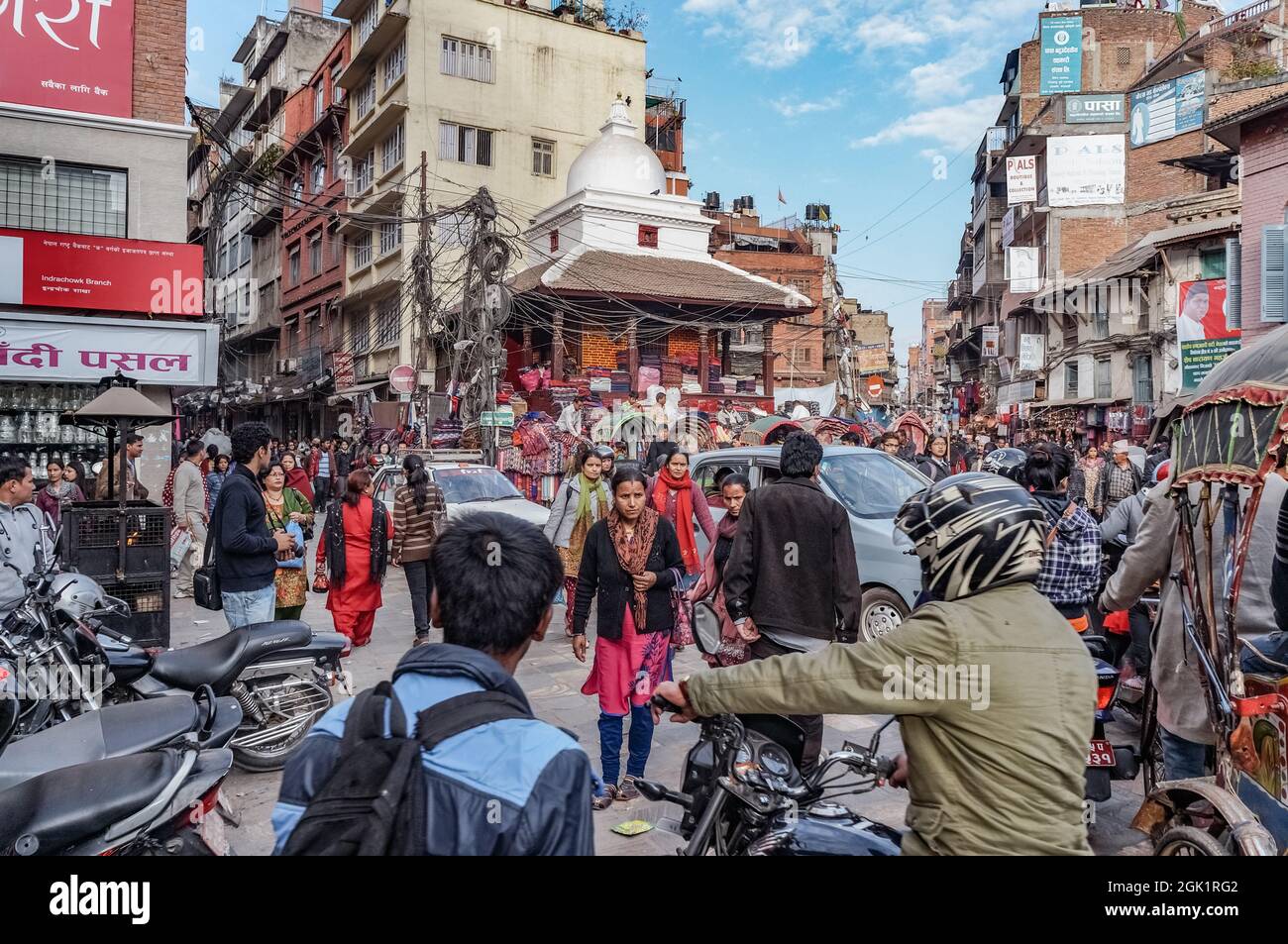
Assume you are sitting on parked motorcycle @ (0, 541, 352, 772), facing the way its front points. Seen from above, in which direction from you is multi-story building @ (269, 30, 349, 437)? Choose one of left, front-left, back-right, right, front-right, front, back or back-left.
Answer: right

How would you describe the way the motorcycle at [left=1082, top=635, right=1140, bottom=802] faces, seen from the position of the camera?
facing away from the viewer

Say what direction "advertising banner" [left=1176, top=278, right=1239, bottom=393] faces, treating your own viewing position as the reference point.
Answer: facing the viewer

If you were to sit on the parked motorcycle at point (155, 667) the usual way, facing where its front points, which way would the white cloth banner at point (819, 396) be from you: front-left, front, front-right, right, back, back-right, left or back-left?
back-right

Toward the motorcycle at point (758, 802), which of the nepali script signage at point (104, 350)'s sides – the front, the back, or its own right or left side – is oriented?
front

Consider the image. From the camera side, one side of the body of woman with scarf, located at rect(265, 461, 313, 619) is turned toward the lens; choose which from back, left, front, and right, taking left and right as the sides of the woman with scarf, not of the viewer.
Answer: front

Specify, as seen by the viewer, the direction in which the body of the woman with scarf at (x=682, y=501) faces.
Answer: toward the camera

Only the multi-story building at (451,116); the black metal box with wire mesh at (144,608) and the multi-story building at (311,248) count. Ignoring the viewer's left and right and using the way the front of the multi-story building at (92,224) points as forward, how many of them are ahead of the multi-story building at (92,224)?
1

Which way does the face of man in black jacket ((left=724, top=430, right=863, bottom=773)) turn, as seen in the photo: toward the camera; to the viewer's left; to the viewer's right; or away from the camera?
away from the camera

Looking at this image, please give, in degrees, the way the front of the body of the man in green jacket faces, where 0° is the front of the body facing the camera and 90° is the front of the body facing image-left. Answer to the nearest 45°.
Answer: approximately 135°
